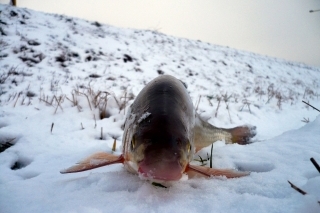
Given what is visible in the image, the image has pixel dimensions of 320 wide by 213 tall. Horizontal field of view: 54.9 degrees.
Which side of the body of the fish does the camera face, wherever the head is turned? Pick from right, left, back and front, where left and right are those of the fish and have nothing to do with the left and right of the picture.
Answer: front
